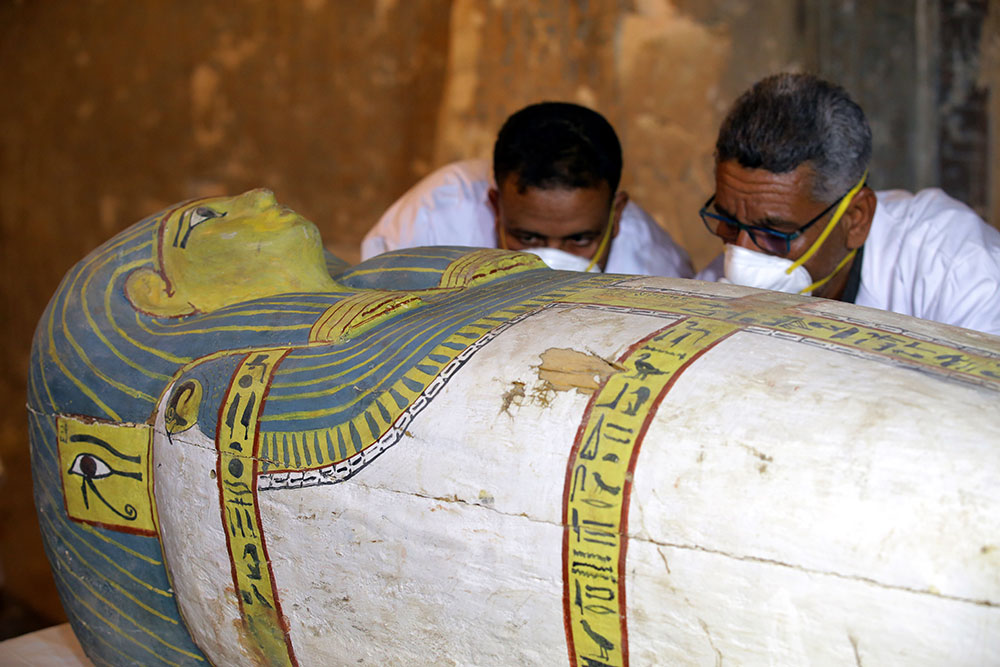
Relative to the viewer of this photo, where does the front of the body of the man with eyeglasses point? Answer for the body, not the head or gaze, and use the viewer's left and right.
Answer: facing the viewer and to the left of the viewer

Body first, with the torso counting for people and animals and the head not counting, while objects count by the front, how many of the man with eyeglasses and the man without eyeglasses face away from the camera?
0

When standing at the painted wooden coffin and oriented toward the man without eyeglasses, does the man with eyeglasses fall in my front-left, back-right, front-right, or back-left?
front-right

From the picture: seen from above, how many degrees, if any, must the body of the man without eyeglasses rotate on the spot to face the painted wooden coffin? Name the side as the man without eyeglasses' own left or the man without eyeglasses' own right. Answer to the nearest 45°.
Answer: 0° — they already face it

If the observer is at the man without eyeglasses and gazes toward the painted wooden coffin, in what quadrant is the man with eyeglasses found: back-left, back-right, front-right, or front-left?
front-left

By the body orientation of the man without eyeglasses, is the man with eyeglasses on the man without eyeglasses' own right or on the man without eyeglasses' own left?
on the man without eyeglasses' own left

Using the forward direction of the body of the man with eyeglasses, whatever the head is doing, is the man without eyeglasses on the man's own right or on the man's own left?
on the man's own right

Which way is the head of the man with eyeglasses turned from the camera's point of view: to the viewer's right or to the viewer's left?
to the viewer's left

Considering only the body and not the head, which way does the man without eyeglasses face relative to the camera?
toward the camera
